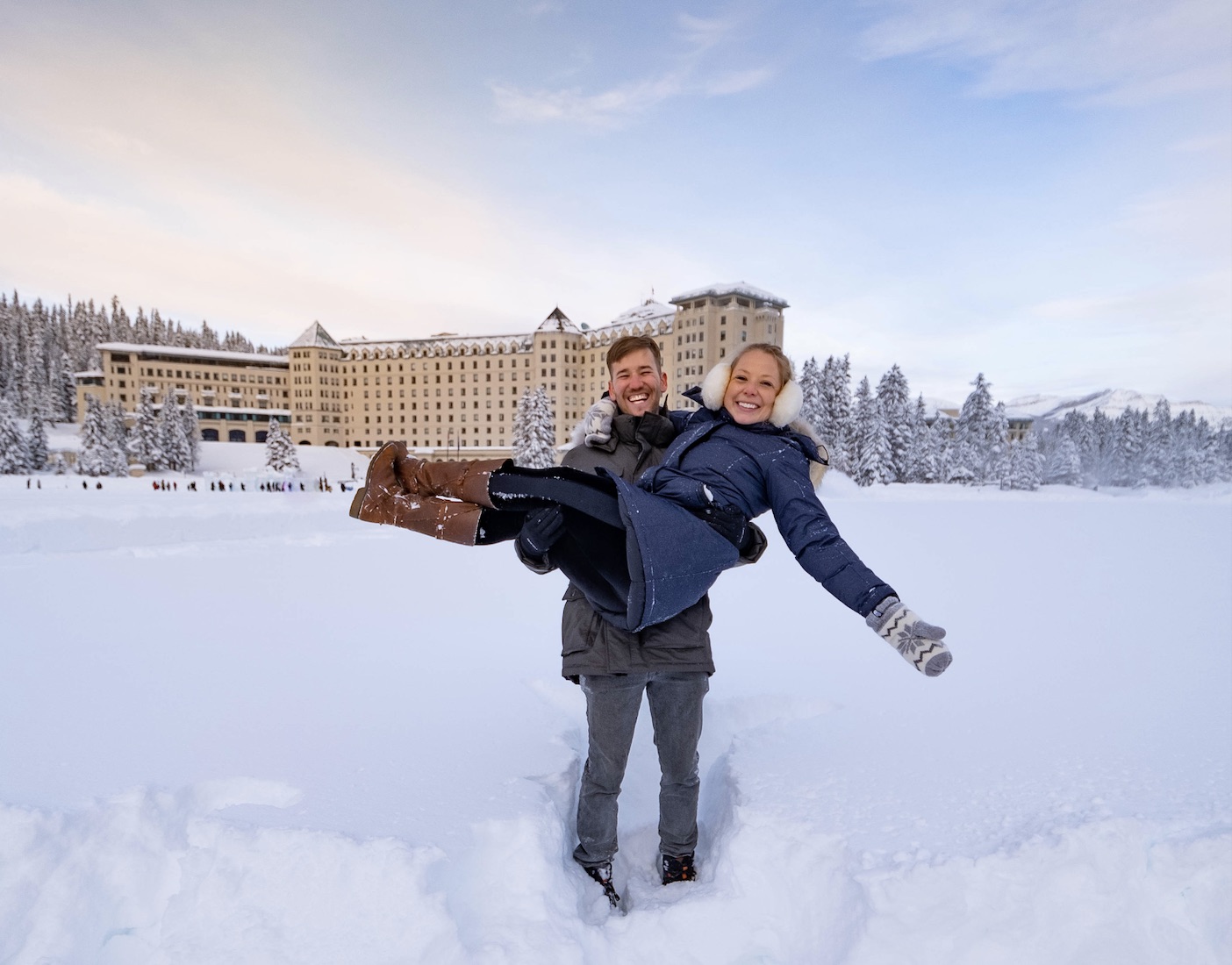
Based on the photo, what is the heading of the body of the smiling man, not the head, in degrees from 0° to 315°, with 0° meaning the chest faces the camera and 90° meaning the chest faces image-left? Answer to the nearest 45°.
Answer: approximately 0°

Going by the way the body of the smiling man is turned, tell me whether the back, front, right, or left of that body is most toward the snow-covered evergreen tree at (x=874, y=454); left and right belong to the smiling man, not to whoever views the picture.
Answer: back

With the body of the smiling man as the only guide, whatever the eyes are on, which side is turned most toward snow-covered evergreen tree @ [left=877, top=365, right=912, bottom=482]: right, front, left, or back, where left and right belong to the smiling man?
back

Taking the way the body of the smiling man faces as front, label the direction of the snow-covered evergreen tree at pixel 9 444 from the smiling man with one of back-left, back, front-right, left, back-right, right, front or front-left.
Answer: back-right

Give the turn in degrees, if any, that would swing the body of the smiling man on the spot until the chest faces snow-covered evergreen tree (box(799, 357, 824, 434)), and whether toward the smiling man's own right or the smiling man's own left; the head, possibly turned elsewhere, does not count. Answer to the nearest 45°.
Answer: approximately 180°

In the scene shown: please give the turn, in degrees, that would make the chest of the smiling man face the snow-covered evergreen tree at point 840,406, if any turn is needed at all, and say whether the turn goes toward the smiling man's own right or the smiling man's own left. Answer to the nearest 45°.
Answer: approximately 180°
